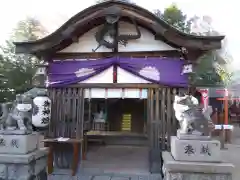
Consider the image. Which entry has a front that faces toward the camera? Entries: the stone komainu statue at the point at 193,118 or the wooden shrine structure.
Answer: the wooden shrine structure

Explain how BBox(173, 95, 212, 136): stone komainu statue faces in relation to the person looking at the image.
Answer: facing to the left of the viewer

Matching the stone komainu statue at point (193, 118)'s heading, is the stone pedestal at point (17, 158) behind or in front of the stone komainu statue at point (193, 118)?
in front

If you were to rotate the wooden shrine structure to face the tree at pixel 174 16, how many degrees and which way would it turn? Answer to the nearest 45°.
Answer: approximately 180°

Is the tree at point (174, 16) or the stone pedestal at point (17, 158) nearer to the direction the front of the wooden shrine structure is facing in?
the stone pedestal

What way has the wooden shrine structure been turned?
toward the camera

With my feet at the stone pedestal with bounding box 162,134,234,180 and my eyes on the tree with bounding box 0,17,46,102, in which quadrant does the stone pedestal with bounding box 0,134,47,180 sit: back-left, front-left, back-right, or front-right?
front-left

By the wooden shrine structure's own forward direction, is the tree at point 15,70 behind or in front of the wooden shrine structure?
behind
